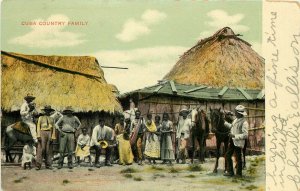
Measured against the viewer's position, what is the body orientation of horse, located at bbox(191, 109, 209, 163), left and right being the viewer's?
facing the viewer

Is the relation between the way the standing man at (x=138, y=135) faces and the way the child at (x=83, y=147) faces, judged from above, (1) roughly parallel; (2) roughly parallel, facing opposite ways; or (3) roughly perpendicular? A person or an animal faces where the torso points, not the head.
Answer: roughly parallel

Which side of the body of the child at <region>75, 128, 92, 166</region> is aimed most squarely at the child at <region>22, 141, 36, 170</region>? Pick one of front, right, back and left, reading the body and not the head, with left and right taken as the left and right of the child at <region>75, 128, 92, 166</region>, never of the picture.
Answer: right

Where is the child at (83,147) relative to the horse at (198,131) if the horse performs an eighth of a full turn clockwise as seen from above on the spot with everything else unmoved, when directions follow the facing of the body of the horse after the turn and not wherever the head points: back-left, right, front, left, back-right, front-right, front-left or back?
front-right

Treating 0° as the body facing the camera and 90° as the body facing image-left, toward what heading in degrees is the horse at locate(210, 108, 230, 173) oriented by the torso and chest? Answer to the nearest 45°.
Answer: approximately 45°

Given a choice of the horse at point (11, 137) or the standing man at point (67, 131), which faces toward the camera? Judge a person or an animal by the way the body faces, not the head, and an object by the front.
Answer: the standing man

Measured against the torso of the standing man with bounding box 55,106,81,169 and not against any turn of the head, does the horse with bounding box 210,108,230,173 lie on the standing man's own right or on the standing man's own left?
on the standing man's own left

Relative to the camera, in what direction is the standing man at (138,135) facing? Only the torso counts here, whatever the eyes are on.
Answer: toward the camera

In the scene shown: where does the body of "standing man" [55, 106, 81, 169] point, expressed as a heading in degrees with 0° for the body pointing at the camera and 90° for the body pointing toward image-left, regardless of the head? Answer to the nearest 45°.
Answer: approximately 0°
